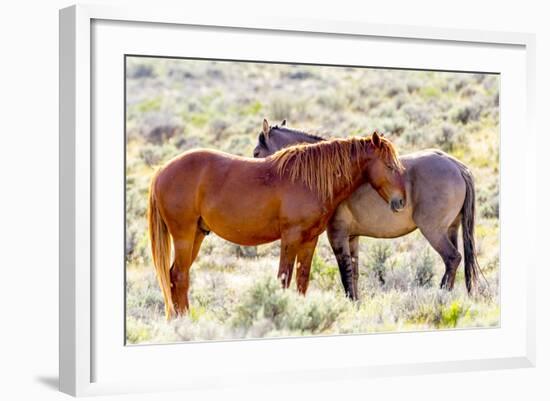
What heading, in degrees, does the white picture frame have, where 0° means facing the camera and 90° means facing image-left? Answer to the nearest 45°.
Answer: approximately 315°
